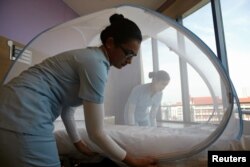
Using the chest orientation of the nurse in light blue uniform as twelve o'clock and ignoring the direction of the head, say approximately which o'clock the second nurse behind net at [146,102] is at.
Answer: The second nurse behind net is roughly at 10 o'clock from the nurse in light blue uniform.

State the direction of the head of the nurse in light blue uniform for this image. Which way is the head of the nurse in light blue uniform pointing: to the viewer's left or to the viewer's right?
to the viewer's right

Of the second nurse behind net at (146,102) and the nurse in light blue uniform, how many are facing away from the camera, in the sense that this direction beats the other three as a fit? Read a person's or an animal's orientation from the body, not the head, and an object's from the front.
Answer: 0

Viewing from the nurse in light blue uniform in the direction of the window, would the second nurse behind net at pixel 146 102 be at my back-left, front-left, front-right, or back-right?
front-left

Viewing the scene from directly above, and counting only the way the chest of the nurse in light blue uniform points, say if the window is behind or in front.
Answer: in front

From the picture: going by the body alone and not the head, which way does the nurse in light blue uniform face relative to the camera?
to the viewer's right
